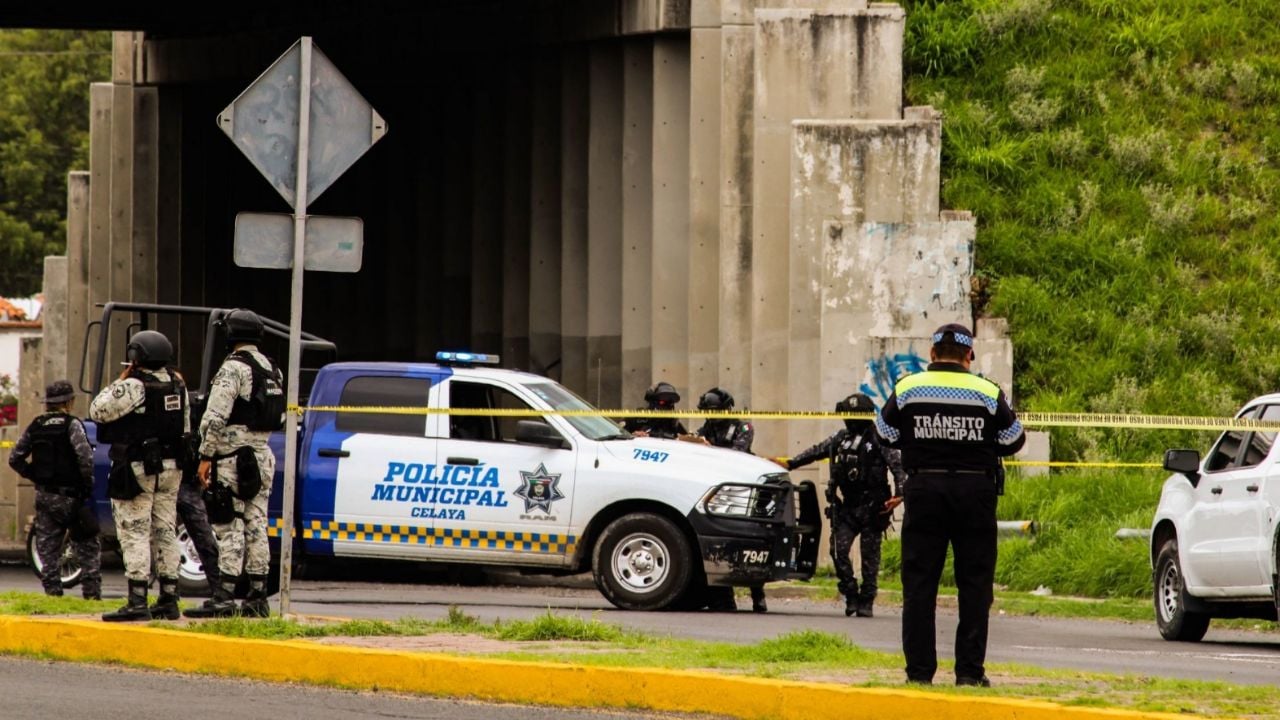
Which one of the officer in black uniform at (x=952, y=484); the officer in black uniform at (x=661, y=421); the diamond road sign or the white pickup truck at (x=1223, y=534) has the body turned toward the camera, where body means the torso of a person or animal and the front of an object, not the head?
the officer in black uniform at (x=661, y=421)

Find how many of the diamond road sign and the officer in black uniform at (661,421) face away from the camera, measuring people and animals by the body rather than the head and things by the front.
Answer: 1

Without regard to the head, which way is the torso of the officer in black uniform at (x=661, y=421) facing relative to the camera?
toward the camera

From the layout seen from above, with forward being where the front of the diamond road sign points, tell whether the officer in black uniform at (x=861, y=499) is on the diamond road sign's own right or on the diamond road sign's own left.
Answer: on the diamond road sign's own right

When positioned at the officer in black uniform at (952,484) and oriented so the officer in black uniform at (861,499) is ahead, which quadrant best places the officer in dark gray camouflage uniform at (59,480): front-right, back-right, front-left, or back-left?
front-left

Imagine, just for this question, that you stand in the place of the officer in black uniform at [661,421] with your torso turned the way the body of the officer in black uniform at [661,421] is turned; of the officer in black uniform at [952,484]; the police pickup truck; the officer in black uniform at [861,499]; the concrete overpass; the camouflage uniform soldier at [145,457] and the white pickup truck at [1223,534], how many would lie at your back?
1

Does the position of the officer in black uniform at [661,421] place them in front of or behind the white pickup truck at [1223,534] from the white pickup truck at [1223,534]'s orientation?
in front

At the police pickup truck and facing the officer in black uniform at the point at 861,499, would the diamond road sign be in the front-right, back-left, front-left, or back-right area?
back-right

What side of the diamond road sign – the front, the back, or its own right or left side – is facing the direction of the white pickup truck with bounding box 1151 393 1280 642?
right

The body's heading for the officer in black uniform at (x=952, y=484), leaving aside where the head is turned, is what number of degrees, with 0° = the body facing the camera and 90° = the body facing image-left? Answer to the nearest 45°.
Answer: approximately 180°

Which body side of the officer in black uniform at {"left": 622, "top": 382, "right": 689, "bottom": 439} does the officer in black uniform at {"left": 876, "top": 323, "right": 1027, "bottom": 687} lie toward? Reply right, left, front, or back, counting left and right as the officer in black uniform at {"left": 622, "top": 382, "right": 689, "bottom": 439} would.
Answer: front

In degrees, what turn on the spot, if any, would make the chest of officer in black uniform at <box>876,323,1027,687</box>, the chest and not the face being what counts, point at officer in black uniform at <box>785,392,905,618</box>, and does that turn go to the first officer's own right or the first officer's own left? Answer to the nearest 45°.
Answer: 0° — they already face them

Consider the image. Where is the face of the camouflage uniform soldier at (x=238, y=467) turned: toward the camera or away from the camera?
away from the camera

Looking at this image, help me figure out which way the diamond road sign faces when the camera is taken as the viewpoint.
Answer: facing away from the viewer

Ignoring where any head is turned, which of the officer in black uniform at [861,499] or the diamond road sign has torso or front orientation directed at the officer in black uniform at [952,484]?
the officer in black uniform at [861,499]
